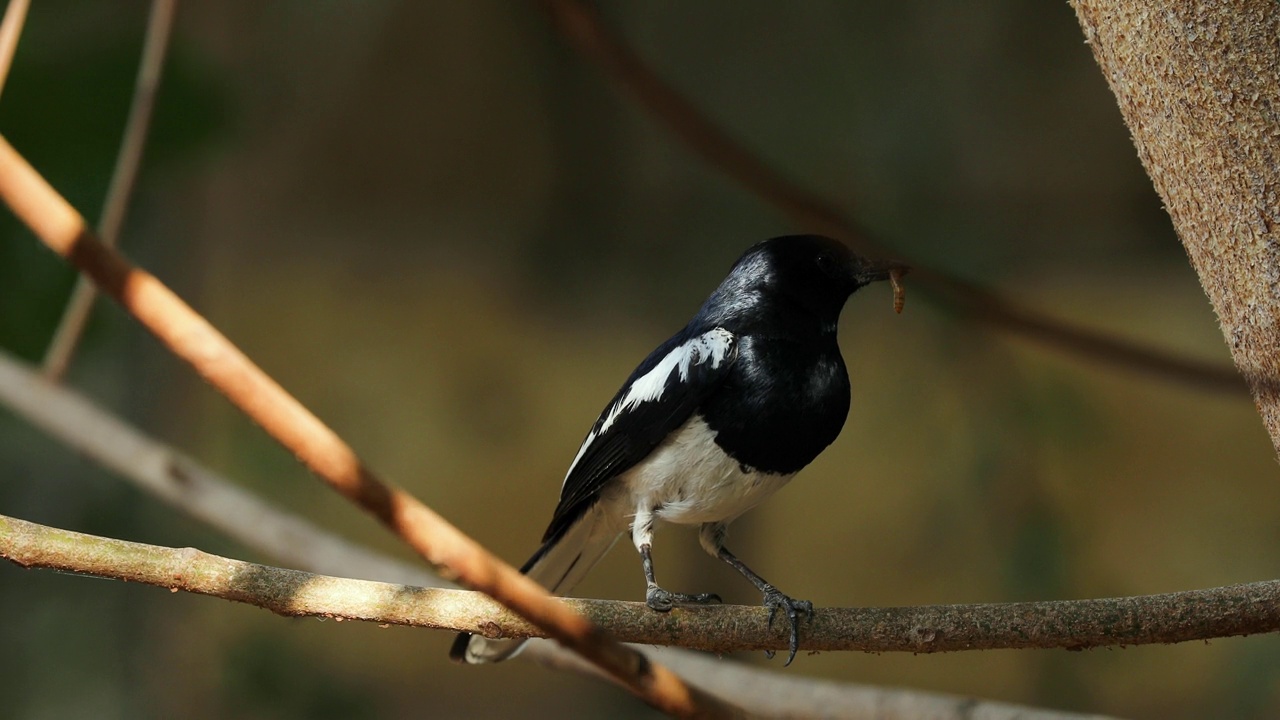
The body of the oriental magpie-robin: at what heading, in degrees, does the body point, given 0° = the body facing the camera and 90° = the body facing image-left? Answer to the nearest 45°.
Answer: approximately 270°

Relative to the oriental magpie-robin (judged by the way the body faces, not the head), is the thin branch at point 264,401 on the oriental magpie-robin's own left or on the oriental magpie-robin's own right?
on the oriental magpie-robin's own right
